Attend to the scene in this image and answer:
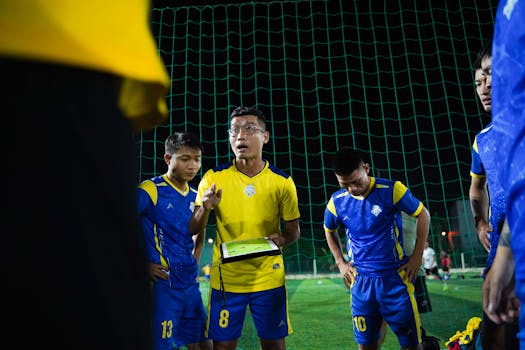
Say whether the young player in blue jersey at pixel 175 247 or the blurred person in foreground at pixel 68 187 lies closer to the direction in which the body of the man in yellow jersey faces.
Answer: the blurred person in foreground

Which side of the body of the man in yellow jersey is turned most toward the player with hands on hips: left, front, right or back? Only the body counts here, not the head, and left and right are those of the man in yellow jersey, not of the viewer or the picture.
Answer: left

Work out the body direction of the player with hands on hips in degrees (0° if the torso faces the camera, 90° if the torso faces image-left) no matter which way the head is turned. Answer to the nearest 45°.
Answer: approximately 45°

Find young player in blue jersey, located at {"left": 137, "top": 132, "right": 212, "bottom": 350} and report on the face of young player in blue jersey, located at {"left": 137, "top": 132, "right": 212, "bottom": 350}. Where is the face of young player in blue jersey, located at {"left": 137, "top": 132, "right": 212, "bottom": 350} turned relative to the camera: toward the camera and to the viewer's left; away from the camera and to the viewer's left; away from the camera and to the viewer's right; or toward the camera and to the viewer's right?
toward the camera and to the viewer's right

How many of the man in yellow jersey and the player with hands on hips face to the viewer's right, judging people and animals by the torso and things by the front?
0

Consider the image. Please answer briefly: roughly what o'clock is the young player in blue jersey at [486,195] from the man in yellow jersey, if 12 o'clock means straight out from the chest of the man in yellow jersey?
The young player in blue jersey is roughly at 10 o'clock from the man in yellow jersey.

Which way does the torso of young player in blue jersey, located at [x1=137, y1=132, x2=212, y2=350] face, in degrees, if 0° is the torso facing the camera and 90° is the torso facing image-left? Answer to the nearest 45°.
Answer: approximately 315°

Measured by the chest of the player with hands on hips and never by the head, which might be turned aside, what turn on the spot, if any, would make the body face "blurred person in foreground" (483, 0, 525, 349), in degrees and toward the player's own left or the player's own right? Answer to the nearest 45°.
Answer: approximately 45° to the player's own left

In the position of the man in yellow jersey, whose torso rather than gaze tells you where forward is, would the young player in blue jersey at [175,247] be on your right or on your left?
on your right
